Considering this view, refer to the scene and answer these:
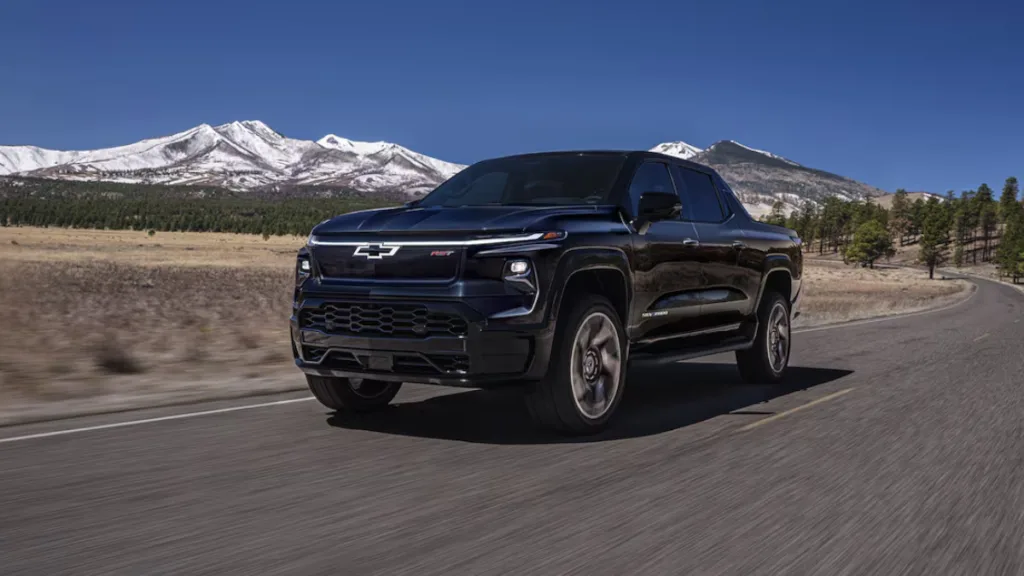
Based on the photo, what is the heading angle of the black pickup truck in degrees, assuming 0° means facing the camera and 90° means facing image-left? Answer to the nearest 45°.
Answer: approximately 45°

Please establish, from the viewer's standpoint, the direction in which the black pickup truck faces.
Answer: facing the viewer and to the left of the viewer
